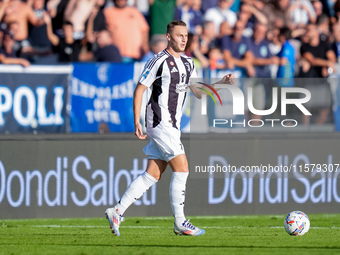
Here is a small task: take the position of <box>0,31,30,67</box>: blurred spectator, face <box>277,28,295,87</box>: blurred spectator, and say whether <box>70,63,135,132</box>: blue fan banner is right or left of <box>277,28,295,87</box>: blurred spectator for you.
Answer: right

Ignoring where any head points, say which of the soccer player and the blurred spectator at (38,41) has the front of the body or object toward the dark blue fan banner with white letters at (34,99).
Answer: the blurred spectator

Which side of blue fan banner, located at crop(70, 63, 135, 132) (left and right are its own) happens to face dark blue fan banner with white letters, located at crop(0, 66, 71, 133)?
right

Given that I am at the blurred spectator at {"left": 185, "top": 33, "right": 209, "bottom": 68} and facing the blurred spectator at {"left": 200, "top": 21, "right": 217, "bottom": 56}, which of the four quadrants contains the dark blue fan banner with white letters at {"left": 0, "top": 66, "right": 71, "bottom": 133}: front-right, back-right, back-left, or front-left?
back-left

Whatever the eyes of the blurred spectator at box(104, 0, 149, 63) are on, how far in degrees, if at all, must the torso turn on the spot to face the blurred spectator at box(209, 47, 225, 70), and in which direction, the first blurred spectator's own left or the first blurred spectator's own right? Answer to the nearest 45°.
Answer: approximately 90° to the first blurred spectator's own left

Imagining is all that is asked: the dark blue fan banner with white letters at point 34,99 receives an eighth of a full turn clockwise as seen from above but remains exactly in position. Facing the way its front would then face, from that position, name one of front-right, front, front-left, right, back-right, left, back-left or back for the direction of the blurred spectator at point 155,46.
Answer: back
